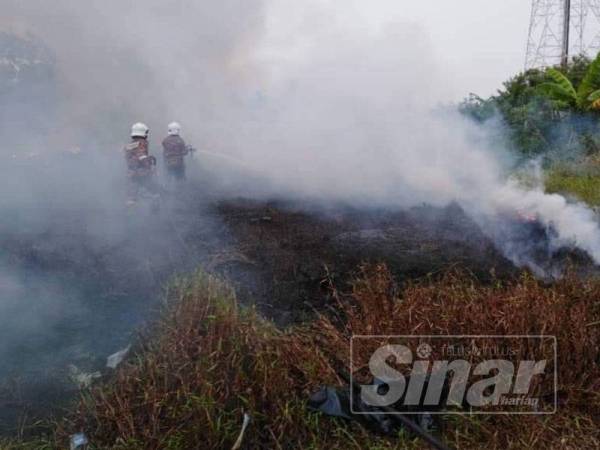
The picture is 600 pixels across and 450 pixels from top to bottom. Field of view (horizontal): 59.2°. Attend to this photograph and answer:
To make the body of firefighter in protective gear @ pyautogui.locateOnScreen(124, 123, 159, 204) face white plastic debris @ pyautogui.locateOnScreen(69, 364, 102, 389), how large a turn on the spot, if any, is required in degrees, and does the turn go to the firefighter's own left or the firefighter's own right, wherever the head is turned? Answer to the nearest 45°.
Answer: approximately 135° to the firefighter's own right

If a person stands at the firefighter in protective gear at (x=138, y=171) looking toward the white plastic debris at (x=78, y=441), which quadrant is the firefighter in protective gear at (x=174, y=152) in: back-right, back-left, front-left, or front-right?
back-left

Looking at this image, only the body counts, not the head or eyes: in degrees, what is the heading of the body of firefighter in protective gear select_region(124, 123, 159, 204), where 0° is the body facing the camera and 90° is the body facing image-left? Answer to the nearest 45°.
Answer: approximately 225°

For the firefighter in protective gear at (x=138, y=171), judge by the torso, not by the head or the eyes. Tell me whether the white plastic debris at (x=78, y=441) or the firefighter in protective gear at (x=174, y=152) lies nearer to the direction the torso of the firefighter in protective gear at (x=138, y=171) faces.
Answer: the firefighter in protective gear

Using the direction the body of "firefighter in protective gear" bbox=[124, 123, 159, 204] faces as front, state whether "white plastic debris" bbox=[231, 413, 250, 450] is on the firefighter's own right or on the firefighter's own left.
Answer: on the firefighter's own right

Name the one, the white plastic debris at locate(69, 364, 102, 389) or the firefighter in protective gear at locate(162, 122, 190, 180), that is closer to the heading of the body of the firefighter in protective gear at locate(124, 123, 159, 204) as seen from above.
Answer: the firefighter in protective gear

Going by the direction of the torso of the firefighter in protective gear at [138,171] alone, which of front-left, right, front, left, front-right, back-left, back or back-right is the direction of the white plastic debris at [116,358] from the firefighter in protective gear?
back-right

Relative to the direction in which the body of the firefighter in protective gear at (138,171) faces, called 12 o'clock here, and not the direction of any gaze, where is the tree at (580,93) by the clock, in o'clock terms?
The tree is roughly at 1 o'clock from the firefighter in protective gear.

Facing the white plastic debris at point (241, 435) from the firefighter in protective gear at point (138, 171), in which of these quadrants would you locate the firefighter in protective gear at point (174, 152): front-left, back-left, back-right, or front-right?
back-left

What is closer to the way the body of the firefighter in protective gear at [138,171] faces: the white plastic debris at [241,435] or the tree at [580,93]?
the tree

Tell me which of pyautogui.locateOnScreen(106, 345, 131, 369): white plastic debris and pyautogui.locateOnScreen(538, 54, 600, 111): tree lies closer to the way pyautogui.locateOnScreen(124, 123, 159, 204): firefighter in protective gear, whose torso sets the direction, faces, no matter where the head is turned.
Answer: the tree
